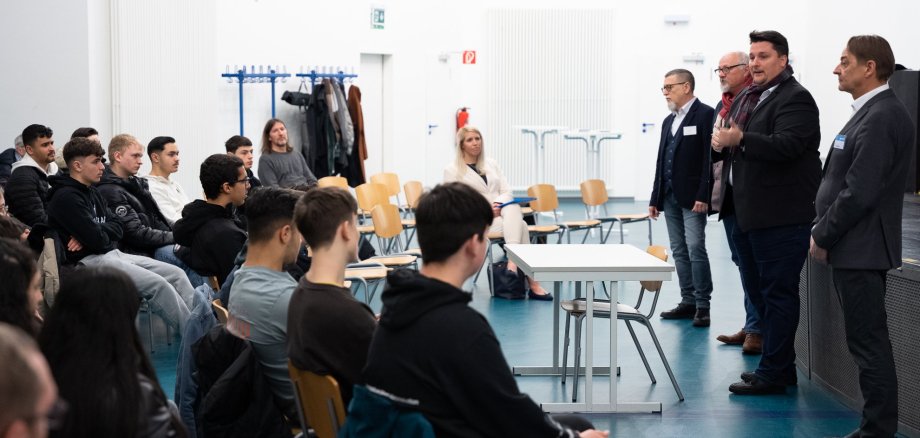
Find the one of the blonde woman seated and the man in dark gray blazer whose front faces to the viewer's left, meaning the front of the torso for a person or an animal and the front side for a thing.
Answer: the man in dark gray blazer

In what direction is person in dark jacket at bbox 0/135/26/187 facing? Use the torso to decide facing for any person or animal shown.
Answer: to the viewer's right

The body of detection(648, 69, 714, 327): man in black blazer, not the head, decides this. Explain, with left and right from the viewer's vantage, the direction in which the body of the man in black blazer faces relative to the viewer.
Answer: facing the viewer and to the left of the viewer

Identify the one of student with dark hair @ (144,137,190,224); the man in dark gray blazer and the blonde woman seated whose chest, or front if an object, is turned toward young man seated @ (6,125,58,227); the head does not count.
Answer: the man in dark gray blazer

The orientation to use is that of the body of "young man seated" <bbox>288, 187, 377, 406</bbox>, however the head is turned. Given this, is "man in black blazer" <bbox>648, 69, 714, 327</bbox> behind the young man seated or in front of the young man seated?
in front

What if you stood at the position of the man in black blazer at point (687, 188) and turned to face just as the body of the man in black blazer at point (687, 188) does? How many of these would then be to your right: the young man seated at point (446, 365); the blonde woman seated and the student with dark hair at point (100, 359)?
1

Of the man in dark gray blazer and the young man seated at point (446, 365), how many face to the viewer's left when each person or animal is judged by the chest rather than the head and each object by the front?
1

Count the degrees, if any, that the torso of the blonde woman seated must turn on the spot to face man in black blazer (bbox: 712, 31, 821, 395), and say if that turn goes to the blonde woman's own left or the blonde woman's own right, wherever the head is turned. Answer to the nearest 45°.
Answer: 0° — they already face them

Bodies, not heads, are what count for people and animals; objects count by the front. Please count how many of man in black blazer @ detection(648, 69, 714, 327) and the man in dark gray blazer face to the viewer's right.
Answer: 0

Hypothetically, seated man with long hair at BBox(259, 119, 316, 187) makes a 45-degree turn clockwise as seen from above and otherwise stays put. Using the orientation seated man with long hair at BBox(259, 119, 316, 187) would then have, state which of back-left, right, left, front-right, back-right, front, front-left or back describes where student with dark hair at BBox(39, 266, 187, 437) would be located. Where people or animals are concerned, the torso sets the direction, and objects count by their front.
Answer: front

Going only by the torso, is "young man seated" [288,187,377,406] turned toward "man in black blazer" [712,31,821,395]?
yes

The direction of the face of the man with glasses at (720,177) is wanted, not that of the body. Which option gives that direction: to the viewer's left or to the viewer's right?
to the viewer's left

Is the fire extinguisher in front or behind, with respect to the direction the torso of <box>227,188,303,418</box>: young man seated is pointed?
in front

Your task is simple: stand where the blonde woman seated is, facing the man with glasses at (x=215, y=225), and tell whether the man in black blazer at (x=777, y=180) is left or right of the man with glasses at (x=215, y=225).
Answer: left

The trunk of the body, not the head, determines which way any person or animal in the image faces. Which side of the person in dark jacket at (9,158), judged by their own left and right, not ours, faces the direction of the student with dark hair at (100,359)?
right

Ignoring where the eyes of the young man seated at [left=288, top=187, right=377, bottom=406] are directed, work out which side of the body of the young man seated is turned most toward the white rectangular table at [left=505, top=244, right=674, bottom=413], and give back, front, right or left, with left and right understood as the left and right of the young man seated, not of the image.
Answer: front

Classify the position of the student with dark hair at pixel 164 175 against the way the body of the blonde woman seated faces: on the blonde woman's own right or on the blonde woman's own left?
on the blonde woman's own right

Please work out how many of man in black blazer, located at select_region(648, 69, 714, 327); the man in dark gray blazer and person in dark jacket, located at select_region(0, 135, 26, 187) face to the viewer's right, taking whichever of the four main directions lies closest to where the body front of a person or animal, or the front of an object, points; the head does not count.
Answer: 1
